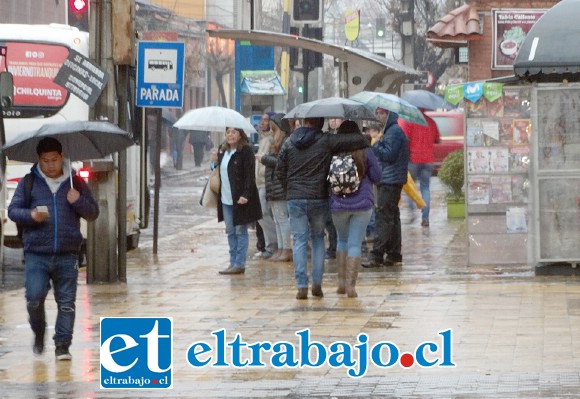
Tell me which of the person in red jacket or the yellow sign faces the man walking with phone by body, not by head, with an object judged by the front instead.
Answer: the yellow sign

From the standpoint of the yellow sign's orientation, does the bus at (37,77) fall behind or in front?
in front

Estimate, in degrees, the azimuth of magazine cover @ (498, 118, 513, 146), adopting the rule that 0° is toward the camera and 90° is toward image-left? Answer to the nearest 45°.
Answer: approximately 0°
